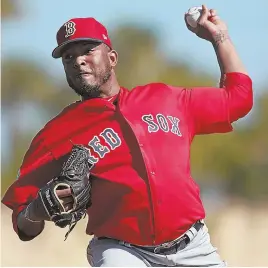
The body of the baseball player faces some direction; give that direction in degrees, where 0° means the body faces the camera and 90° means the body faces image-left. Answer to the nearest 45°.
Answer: approximately 0°
